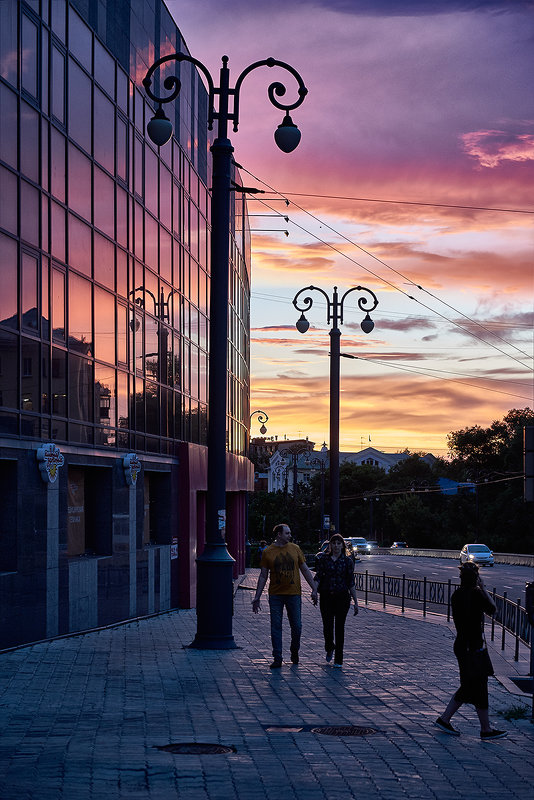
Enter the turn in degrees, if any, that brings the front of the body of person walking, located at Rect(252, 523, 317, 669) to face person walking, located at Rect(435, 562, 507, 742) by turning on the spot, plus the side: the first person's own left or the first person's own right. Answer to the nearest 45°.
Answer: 0° — they already face them

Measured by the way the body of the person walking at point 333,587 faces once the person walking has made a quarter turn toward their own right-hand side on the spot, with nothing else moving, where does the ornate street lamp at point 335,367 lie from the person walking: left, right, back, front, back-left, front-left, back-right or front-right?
right

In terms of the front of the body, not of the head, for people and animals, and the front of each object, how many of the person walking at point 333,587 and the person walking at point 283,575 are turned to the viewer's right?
0

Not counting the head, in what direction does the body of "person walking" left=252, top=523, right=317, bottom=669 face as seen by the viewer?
toward the camera

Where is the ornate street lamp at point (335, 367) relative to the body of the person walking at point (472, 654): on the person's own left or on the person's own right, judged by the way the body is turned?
on the person's own left

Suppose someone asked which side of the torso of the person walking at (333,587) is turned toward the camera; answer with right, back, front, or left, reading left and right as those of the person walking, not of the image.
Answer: front
